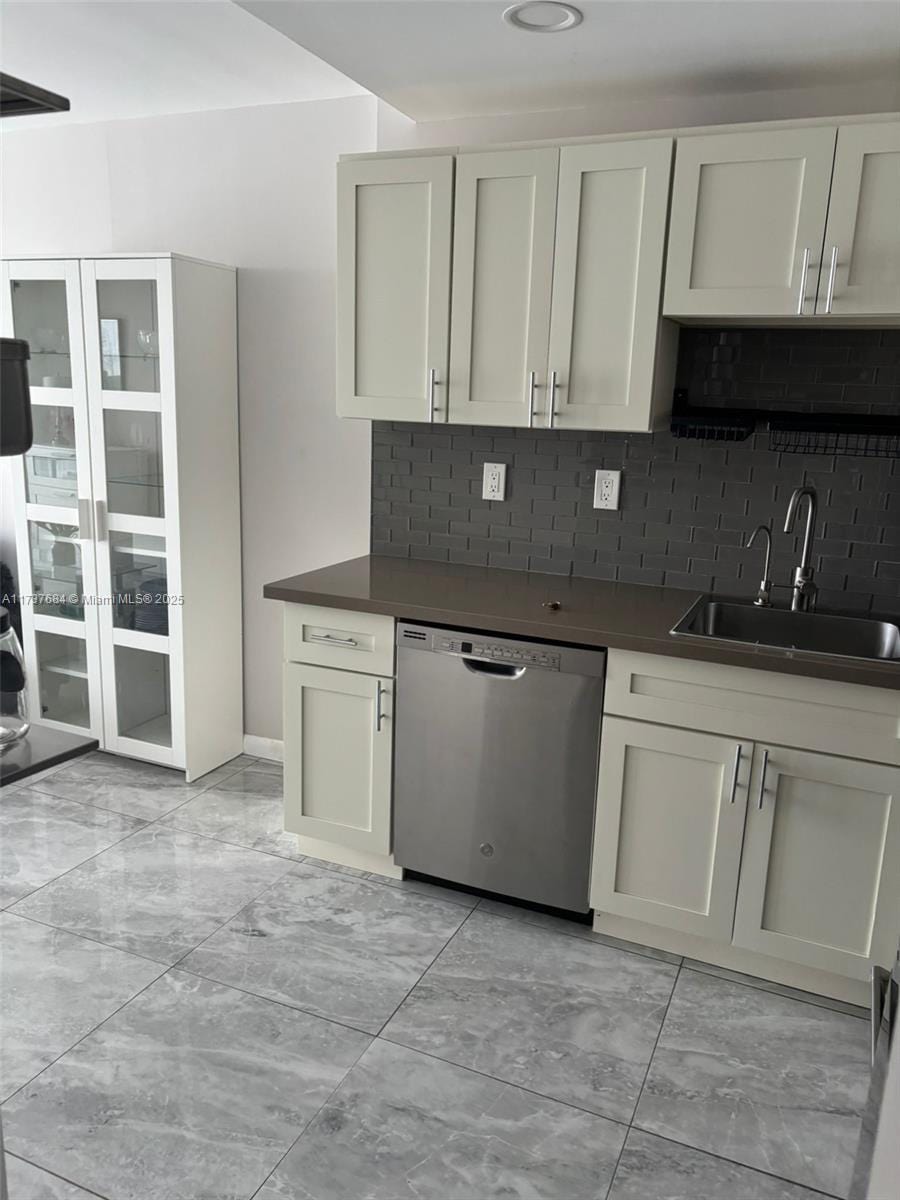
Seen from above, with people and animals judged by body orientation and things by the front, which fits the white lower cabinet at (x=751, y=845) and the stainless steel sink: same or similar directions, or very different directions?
same or similar directions

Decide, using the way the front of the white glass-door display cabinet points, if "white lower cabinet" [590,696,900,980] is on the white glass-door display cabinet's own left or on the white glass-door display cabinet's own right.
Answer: on the white glass-door display cabinet's own left

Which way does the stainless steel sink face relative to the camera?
toward the camera

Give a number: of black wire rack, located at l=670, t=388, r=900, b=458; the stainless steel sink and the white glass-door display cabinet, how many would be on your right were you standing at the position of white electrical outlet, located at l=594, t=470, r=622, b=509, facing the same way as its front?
1

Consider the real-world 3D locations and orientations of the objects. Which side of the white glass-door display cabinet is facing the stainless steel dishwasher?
left

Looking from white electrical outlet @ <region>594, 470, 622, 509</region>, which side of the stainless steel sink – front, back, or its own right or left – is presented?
right

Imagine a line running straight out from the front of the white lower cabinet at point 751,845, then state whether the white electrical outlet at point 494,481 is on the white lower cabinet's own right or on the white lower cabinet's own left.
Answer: on the white lower cabinet's own right

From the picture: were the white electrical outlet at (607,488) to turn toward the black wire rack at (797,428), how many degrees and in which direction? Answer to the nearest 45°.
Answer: approximately 90° to its left

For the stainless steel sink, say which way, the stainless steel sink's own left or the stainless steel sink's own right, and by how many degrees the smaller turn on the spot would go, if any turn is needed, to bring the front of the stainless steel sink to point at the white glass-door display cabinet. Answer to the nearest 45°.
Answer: approximately 90° to the stainless steel sink's own right

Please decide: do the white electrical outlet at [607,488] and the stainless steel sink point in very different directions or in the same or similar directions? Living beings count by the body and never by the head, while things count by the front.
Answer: same or similar directions

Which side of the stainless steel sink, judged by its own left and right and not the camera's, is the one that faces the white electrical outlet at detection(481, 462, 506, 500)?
right

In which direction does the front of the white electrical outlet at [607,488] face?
toward the camera

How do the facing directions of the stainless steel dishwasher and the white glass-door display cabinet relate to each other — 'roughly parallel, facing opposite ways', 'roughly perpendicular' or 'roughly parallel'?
roughly parallel

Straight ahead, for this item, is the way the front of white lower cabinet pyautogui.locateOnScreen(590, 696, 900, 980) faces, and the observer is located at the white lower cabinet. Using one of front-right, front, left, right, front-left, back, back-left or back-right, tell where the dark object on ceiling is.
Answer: front-right

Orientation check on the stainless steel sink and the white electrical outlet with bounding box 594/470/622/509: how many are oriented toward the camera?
2
